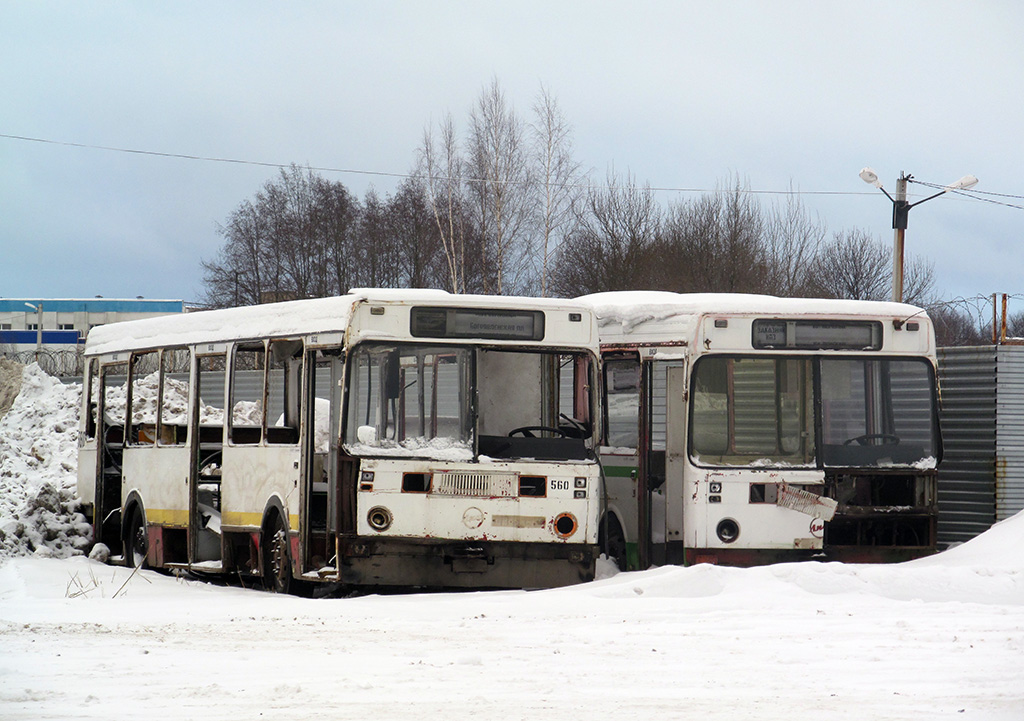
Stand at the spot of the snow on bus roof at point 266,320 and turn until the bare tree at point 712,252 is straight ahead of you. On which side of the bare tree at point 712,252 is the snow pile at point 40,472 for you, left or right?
left

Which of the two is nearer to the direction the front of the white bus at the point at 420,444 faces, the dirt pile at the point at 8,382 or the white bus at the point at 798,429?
the white bus

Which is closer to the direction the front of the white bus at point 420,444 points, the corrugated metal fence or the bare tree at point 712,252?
the corrugated metal fence

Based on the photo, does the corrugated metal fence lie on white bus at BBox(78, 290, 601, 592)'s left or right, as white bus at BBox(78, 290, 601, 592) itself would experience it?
on its left

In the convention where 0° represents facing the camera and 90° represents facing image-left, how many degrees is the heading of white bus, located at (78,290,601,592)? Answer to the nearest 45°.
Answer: approximately 315°

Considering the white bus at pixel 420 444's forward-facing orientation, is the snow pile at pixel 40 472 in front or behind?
behind

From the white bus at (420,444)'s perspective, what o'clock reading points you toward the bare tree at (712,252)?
The bare tree is roughly at 8 o'clock from the white bus.

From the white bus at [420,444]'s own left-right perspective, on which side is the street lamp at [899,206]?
on its left

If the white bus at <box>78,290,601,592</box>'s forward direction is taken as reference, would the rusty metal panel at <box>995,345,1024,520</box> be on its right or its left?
on its left
